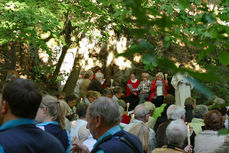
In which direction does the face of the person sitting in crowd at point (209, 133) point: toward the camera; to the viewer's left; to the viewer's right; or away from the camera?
away from the camera

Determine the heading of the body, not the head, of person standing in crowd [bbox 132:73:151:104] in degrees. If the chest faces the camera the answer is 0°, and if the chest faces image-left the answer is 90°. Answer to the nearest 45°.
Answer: approximately 45°

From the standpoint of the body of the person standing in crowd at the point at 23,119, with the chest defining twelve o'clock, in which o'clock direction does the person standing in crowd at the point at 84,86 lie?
the person standing in crowd at the point at 84,86 is roughly at 2 o'clock from the person standing in crowd at the point at 23,119.

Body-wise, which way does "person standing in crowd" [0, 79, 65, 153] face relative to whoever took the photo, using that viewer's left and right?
facing away from the viewer and to the left of the viewer

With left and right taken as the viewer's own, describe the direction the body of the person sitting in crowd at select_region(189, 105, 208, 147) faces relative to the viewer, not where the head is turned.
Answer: facing away from the viewer

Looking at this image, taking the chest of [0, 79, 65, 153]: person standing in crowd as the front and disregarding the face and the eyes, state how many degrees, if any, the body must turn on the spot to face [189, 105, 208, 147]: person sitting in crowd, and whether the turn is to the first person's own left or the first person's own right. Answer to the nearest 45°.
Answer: approximately 90° to the first person's own right

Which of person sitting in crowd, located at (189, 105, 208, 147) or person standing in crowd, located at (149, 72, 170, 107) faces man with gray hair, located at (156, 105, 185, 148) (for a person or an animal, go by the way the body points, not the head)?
person standing in crowd, located at (149, 72, 170, 107)

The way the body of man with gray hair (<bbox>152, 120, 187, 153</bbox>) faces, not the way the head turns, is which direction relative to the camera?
away from the camera

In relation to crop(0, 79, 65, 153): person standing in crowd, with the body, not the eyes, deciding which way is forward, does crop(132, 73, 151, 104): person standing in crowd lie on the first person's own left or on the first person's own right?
on the first person's own right

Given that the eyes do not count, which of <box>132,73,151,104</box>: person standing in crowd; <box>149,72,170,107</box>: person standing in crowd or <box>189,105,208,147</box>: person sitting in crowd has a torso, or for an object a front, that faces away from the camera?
<box>189,105,208,147</box>: person sitting in crowd

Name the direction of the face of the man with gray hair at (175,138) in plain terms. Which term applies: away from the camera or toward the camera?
away from the camera
